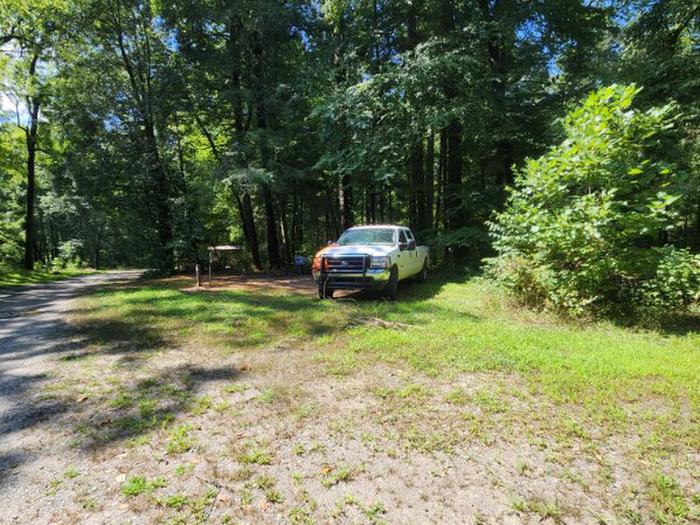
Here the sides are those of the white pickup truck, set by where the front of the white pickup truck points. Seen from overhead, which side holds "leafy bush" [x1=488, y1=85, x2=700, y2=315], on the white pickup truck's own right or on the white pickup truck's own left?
on the white pickup truck's own left

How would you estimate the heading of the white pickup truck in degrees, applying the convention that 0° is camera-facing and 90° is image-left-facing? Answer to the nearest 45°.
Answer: approximately 45°

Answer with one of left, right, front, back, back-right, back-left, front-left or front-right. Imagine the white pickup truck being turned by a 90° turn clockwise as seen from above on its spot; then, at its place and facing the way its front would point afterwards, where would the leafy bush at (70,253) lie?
front
